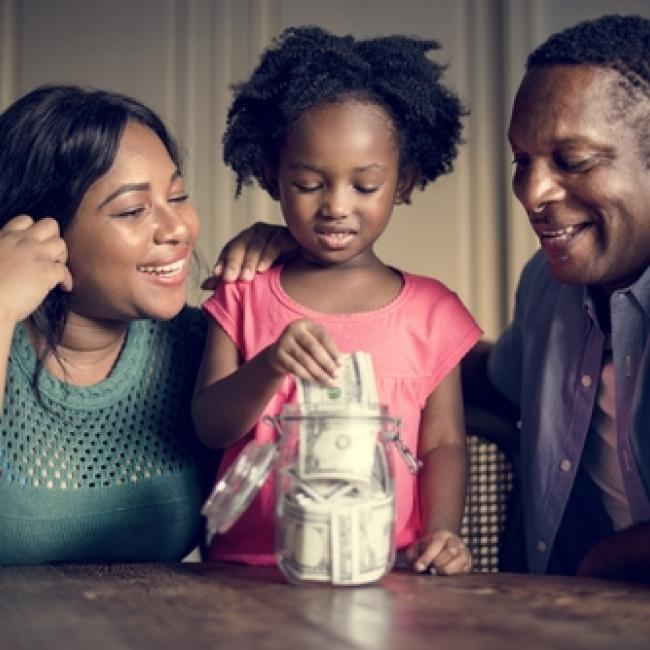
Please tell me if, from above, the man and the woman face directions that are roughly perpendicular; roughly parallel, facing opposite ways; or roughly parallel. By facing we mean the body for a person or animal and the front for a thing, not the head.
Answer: roughly perpendicular

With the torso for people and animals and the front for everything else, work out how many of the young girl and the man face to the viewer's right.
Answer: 0

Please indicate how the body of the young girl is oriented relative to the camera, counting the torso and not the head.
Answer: toward the camera

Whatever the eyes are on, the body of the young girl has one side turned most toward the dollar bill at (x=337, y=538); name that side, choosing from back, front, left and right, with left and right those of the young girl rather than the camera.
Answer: front

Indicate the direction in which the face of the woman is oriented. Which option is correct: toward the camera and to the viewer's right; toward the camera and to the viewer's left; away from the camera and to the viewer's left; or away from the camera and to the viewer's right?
toward the camera and to the viewer's right

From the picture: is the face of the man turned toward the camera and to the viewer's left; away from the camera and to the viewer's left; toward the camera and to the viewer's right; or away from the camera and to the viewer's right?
toward the camera and to the viewer's left

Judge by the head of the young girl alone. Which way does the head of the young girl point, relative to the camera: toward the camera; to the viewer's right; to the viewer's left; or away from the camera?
toward the camera

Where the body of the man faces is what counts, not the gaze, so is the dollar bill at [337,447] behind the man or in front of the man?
in front

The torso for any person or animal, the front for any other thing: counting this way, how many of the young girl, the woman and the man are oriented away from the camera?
0

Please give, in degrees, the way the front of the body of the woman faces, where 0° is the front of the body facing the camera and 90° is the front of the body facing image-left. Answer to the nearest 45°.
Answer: approximately 315°
